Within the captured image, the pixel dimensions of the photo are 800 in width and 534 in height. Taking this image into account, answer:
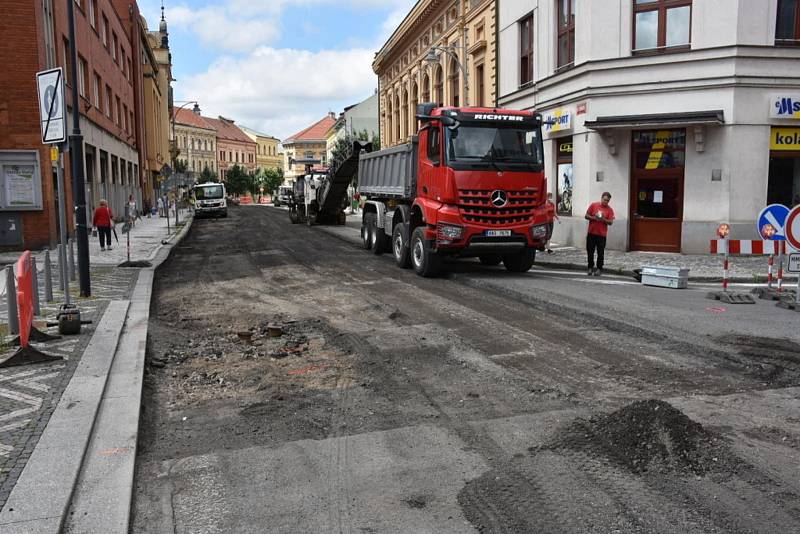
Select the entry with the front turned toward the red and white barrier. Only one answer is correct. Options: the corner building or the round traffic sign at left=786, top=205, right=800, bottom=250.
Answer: the corner building

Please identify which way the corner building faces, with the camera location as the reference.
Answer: facing the viewer

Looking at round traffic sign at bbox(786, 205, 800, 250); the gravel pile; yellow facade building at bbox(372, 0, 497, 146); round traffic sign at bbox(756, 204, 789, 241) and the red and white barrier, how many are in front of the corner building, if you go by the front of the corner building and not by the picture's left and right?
4

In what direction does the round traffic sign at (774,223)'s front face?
toward the camera

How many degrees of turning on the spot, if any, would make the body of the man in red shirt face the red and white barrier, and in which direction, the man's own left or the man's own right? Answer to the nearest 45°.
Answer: approximately 45° to the man's own left

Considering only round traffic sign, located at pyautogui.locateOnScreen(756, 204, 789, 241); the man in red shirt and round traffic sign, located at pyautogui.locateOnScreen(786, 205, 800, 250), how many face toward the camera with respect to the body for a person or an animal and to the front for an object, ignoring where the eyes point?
3

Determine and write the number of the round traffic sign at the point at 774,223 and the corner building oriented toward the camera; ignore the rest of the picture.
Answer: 2

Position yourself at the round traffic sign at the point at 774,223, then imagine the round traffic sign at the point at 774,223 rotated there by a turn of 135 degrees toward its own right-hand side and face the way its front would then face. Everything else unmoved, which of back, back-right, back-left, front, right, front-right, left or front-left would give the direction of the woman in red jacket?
front-left

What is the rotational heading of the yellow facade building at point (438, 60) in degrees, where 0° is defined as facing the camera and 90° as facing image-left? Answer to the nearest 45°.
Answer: approximately 45°

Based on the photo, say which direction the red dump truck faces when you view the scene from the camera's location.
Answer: facing the viewer and to the right of the viewer

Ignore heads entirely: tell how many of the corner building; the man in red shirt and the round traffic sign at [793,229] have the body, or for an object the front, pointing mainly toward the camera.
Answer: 3
